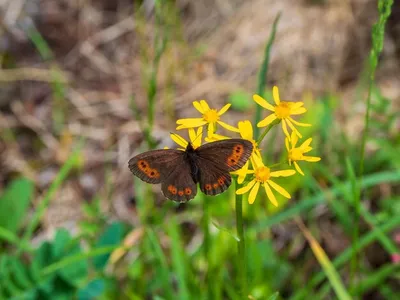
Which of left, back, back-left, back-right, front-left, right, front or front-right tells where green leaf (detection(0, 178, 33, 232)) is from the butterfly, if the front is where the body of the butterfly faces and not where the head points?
front-left

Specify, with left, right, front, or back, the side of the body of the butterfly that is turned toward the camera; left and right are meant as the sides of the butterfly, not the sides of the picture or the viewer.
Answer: back
